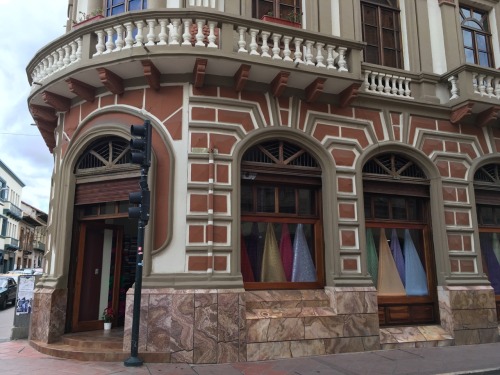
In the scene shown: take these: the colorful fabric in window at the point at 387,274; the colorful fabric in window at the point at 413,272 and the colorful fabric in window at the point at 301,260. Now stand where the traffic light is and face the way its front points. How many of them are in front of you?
0

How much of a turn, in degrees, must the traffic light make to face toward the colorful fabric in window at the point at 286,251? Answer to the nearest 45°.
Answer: approximately 135° to its right

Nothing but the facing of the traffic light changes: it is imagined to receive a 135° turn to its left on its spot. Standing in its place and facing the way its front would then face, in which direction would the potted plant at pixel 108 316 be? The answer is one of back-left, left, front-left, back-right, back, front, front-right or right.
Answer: back-left

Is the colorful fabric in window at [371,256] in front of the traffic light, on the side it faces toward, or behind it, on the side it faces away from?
behind

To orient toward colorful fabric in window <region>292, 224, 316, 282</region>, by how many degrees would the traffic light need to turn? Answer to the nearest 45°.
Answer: approximately 135° to its right

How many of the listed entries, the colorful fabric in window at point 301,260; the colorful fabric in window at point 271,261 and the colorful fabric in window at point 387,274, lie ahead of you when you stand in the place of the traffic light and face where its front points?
0

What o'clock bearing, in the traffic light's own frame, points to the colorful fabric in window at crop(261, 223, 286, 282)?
The colorful fabric in window is roughly at 5 o'clock from the traffic light.

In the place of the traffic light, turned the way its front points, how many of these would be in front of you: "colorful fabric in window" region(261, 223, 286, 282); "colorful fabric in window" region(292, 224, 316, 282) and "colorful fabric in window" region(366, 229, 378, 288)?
0

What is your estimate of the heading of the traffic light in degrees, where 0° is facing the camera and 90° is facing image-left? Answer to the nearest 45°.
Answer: approximately 90°

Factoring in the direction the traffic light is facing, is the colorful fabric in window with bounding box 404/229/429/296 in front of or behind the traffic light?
behind

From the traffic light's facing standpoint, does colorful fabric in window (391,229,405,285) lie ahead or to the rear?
to the rear
